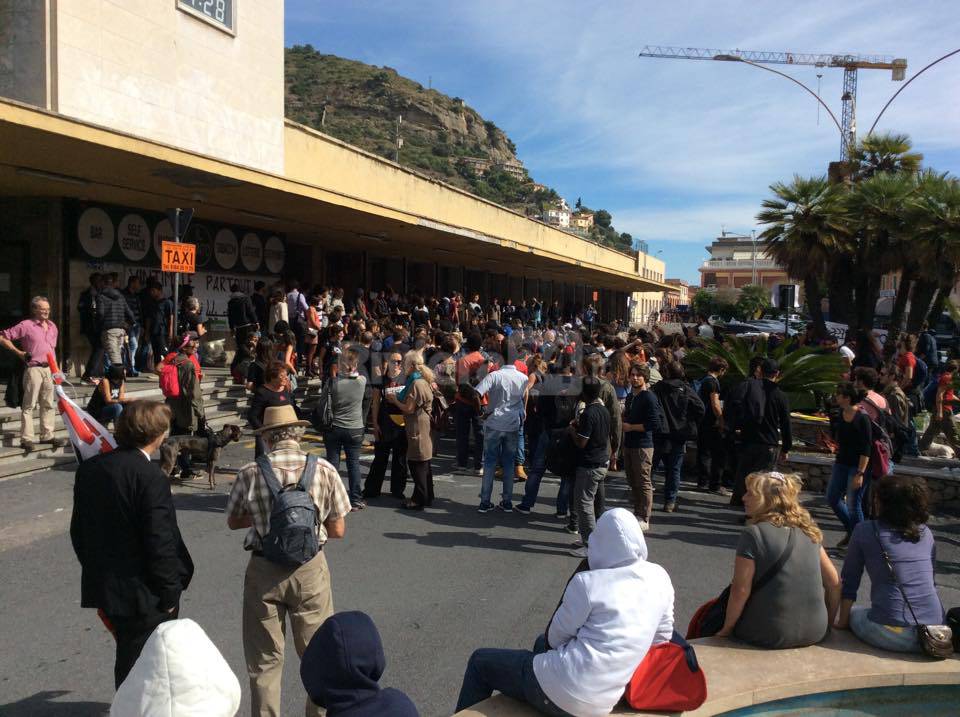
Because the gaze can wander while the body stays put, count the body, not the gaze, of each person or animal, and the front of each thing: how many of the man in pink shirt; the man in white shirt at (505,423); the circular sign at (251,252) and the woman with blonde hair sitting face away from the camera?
2

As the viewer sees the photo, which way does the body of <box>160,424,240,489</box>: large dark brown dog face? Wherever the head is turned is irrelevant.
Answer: to the viewer's right

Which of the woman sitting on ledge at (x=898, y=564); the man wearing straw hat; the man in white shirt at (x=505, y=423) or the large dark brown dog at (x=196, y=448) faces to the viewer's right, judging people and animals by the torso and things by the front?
the large dark brown dog

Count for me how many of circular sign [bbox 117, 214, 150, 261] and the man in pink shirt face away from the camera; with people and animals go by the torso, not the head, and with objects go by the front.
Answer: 0

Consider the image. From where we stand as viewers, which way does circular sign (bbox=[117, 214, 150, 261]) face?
facing the viewer and to the right of the viewer

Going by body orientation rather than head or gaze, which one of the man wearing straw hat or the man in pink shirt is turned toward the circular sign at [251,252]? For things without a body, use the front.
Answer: the man wearing straw hat

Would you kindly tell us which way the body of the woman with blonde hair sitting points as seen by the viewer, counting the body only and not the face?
away from the camera

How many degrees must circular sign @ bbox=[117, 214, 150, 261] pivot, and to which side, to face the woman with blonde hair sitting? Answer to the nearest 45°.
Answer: approximately 45° to its right

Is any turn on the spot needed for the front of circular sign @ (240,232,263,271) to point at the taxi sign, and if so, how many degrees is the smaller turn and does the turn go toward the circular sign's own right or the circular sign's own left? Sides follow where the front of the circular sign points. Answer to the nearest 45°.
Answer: approximately 45° to the circular sign's own right

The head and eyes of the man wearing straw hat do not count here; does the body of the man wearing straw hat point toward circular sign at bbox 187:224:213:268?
yes

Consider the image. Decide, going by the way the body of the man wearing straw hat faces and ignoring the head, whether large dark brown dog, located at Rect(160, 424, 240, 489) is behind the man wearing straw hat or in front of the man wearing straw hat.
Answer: in front

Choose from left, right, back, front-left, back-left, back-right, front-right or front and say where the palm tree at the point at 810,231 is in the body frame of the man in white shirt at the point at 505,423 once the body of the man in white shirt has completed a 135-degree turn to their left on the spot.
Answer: back

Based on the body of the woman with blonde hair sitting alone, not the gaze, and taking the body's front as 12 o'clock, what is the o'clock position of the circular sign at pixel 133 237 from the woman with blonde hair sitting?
The circular sign is roughly at 10 o'clock from the woman with blonde hair sitting.

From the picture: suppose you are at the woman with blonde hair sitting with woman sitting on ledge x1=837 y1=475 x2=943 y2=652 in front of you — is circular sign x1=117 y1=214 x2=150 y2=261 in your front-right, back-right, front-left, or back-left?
back-left

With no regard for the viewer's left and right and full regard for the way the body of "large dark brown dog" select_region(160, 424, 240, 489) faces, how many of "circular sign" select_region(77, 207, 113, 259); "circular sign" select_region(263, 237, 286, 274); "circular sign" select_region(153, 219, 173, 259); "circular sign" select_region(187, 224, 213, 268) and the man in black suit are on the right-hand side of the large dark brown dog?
1

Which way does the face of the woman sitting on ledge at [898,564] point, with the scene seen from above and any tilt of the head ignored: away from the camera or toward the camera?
away from the camera

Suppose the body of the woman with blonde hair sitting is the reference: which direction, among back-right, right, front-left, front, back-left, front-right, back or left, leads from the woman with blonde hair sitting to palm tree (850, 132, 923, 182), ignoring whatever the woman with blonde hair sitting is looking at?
front

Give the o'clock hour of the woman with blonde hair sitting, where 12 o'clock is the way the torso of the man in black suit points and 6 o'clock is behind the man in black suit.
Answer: The woman with blonde hair sitting is roughly at 2 o'clock from the man in black suit.
